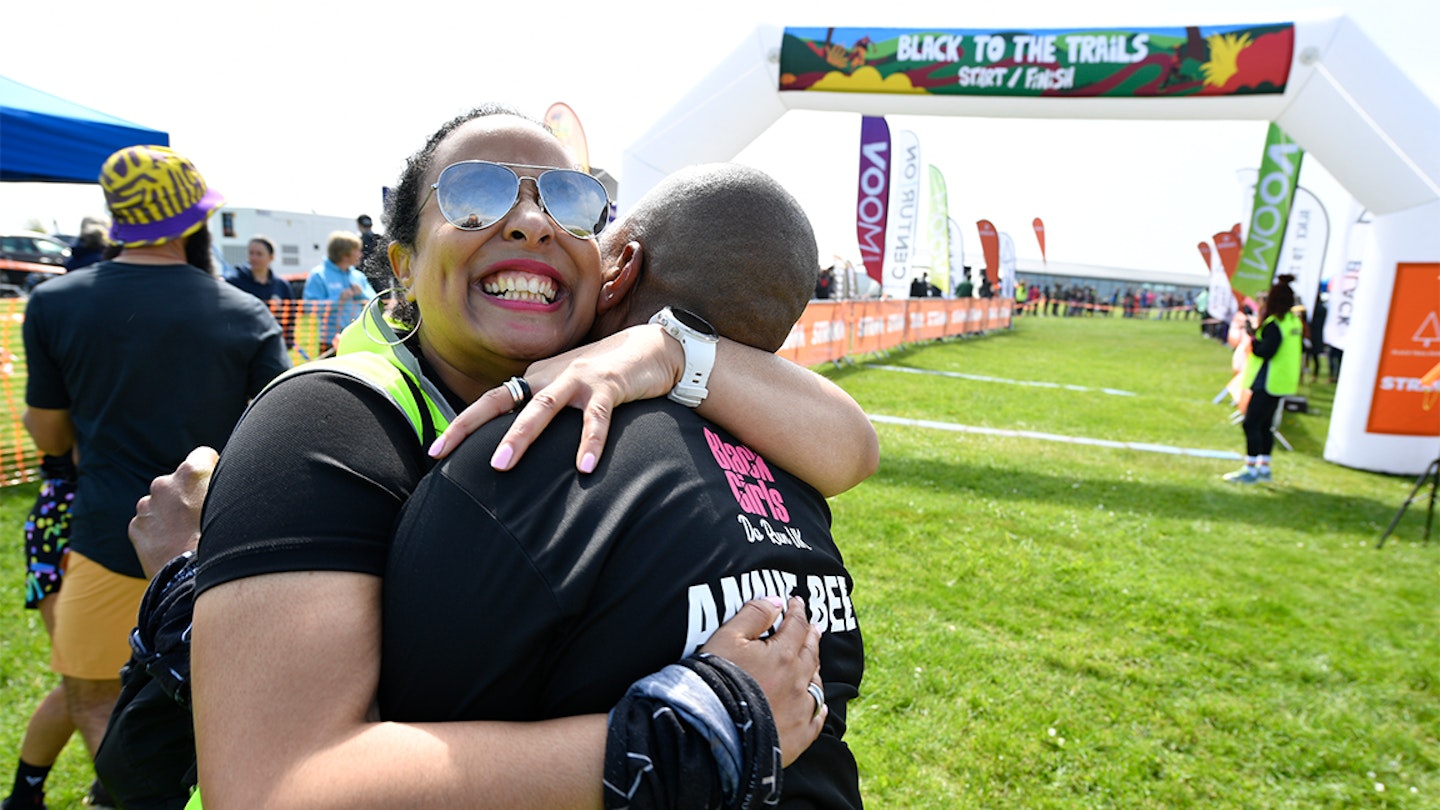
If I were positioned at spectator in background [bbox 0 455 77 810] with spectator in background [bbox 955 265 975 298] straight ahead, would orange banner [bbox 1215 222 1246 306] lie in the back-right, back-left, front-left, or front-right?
front-right

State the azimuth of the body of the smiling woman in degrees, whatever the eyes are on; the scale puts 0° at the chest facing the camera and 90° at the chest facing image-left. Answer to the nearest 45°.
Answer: approximately 315°

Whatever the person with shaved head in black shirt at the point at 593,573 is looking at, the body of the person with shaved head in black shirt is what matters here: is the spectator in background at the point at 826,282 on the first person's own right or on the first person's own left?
on the first person's own right

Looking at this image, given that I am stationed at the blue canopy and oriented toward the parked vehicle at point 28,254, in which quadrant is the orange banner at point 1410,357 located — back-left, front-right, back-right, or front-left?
back-right

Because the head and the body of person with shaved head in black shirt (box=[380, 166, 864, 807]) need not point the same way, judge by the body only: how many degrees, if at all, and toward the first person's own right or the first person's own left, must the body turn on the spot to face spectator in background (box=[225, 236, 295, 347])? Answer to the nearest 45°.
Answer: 0° — they already face them

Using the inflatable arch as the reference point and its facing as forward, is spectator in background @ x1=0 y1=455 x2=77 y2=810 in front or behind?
in front

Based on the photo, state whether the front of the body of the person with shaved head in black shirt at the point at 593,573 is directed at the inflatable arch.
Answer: no

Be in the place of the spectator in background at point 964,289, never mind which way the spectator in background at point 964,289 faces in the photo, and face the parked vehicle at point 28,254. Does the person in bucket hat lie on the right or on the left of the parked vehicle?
left

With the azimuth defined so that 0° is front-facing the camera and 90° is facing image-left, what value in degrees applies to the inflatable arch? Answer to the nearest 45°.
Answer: approximately 0°

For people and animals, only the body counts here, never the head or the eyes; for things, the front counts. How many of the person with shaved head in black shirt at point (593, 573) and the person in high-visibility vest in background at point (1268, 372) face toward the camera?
0

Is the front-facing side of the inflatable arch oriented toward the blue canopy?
no

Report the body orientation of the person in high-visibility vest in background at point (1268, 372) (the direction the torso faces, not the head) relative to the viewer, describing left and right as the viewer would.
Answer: facing to the left of the viewer

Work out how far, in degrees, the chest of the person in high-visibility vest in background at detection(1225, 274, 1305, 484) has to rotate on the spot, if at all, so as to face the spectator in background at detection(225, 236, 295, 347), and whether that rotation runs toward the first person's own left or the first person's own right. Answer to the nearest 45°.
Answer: approximately 45° to the first person's own left

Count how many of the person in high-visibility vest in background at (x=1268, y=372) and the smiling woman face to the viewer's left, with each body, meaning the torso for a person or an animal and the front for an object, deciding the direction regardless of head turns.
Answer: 1
